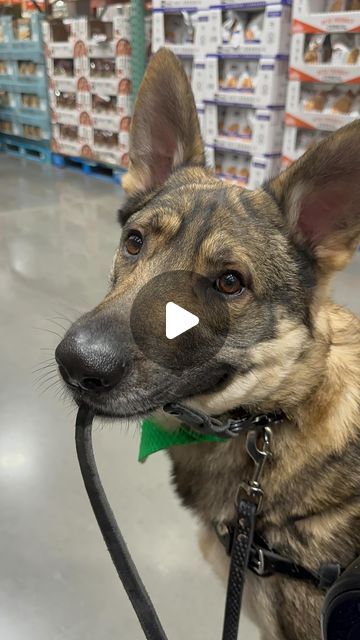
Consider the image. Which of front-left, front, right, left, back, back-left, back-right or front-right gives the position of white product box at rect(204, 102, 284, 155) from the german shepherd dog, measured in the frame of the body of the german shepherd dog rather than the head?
back-right

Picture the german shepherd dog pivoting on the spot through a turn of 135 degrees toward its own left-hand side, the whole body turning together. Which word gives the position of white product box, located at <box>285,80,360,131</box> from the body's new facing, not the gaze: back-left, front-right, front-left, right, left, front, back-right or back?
left

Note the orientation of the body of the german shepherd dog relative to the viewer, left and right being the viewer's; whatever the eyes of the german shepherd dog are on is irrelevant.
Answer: facing the viewer and to the left of the viewer

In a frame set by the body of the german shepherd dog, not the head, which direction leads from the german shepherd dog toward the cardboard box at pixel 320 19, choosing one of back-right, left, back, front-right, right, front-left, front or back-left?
back-right

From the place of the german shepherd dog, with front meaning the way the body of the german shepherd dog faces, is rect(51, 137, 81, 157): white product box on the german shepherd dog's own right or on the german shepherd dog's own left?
on the german shepherd dog's own right

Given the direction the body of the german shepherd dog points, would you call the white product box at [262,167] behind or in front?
behind

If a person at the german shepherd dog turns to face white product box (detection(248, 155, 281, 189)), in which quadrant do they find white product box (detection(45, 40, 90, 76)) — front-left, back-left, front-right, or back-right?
front-left

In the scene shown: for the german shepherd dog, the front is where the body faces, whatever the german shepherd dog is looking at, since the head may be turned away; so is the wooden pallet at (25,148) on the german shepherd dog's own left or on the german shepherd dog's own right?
on the german shepherd dog's own right

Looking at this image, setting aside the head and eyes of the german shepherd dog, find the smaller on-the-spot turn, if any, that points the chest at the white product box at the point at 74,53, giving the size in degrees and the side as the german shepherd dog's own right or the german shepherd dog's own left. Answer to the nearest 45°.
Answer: approximately 135° to the german shepherd dog's own right
